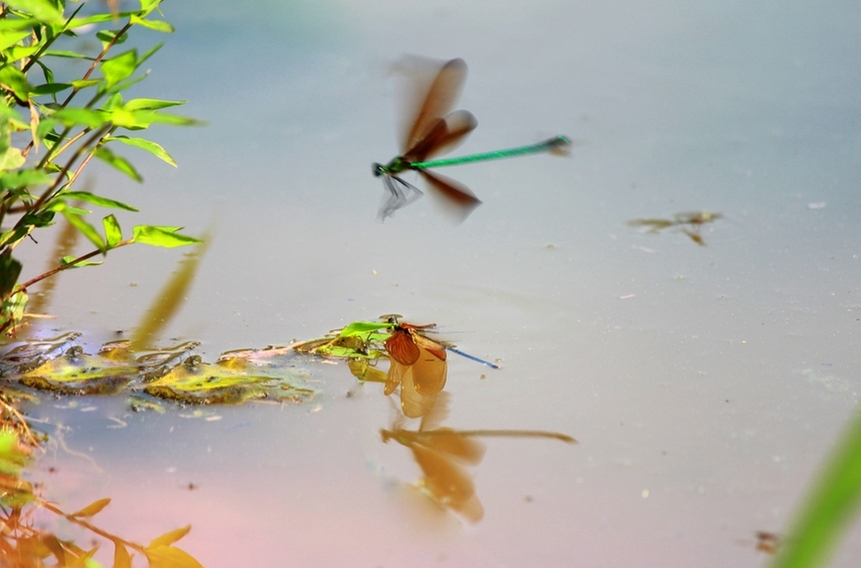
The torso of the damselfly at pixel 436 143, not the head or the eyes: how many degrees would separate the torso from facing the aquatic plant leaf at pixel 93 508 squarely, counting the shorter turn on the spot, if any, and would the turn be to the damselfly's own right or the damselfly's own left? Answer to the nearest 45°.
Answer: approximately 90° to the damselfly's own left

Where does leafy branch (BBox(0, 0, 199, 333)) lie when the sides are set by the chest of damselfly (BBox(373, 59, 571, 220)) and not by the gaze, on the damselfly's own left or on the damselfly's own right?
on the damselfly's own left

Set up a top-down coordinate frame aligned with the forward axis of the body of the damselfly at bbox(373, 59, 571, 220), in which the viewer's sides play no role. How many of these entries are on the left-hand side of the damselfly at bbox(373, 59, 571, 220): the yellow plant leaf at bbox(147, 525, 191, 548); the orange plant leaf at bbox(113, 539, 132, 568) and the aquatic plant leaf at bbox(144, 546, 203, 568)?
3

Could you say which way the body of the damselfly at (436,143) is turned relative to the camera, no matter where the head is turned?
to the viewer's left

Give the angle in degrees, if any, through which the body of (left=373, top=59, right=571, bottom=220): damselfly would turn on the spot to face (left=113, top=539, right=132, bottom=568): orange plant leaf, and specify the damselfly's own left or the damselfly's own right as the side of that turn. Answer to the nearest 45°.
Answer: approximately 90° to the damselfly's own left
